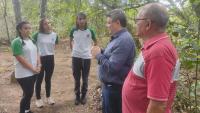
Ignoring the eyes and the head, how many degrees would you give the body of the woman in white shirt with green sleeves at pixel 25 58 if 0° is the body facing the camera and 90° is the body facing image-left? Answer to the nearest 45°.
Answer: approximately 315°

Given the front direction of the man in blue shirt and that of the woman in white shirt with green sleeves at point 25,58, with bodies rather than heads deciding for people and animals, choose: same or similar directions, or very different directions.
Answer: very different directions

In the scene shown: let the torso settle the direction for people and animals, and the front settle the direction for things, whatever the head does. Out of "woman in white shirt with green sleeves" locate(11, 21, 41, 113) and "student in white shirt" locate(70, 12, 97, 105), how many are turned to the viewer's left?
0

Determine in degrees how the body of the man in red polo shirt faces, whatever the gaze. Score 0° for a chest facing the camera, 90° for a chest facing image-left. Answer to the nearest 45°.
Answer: approximately 90°

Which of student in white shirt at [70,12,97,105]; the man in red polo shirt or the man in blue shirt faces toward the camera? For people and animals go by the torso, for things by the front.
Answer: the student in white shirt

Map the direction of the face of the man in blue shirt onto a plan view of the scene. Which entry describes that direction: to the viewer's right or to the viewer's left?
to the viewer's left

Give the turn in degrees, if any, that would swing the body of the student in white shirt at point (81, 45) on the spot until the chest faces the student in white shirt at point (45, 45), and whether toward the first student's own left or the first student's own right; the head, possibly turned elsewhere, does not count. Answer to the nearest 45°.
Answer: approximately 90° to the first student's own right

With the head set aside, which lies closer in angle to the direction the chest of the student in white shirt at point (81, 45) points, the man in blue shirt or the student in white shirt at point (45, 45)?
the man in blue shirt

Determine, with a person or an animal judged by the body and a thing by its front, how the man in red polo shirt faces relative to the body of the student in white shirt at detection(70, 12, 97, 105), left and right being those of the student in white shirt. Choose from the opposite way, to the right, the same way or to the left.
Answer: to the right

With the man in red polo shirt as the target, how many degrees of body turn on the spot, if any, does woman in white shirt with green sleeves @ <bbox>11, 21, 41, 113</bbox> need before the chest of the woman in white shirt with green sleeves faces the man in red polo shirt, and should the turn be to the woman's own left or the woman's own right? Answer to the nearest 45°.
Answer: approximately 45° to the woman's own right

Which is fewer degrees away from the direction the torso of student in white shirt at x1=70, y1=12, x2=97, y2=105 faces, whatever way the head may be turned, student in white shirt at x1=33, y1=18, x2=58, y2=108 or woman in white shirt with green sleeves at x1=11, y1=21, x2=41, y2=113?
the woman in white shirt with green sleeves

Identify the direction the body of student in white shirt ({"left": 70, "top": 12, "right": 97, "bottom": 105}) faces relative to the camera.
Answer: toward the camera

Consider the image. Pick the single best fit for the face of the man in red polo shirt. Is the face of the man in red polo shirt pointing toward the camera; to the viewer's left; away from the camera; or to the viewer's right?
to the viewer's left

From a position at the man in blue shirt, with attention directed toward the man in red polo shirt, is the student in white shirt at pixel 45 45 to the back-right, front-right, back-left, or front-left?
back-right

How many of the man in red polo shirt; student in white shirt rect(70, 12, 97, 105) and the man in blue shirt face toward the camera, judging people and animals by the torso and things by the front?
1

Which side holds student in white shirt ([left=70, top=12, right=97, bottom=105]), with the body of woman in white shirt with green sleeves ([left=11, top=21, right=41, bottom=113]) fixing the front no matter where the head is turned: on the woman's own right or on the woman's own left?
on the woman's own left
